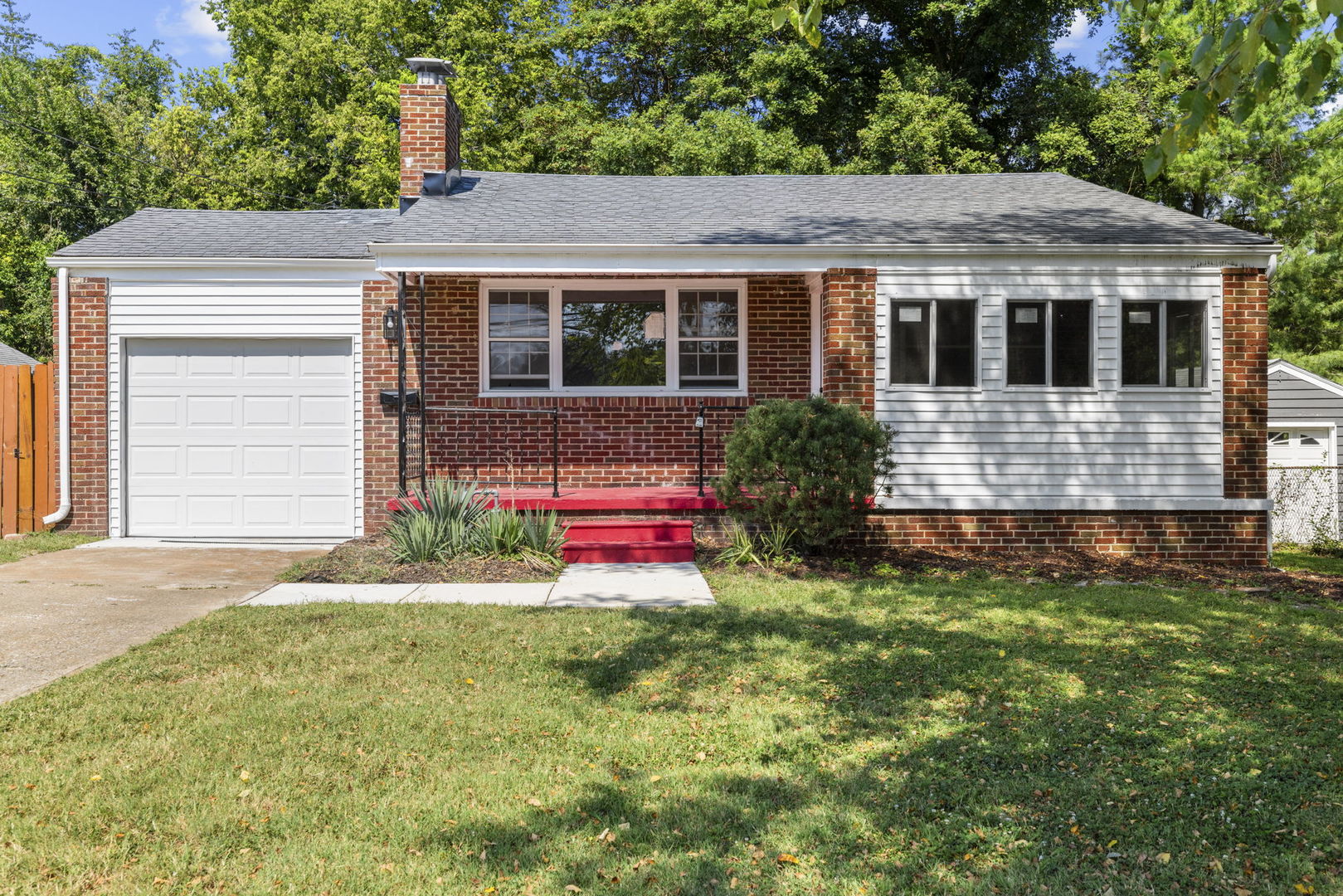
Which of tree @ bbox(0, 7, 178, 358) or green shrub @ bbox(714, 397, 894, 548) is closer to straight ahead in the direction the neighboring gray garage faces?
the green shrub

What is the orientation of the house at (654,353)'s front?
toward the camera

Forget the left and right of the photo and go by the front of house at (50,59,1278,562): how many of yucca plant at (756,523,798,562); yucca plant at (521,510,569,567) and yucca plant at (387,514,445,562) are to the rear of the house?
0

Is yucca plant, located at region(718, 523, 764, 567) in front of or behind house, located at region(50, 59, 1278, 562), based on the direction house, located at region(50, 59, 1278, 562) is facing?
in front

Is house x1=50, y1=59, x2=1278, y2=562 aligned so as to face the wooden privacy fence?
no

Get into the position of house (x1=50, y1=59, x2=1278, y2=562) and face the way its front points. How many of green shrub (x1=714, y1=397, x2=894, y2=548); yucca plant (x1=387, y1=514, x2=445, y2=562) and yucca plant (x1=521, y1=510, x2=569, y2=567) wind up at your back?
0

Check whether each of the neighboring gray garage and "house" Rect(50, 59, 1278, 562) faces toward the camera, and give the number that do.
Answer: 2

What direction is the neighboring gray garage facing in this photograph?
toward the camera

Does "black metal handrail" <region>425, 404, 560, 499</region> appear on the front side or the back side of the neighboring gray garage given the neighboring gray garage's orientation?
on the front side

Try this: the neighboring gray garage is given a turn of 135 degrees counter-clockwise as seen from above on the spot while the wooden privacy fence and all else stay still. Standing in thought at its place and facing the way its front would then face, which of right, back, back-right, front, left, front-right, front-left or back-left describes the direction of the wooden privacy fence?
back

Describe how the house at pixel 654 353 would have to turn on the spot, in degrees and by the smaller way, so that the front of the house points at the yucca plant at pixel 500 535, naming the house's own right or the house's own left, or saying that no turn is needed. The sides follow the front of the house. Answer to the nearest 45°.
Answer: approximately 45° to the house's own right

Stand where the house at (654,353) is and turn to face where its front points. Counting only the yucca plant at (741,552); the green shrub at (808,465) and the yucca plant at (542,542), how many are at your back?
0

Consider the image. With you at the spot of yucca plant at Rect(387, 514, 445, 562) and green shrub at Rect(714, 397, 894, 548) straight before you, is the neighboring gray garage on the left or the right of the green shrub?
left
